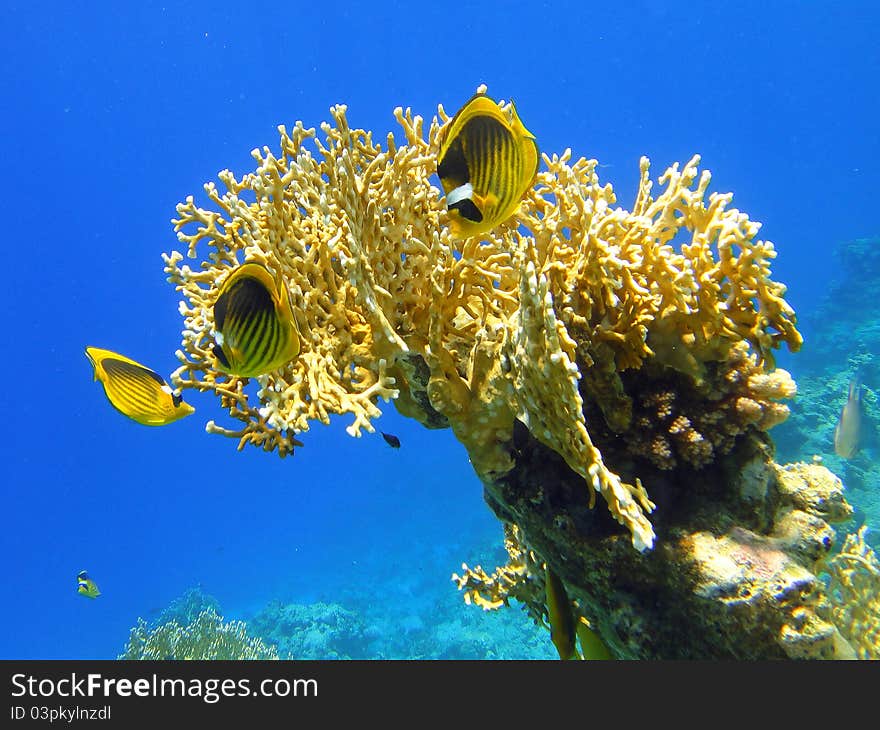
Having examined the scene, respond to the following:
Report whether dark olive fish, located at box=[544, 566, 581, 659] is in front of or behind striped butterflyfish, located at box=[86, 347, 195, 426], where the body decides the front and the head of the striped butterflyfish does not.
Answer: in front

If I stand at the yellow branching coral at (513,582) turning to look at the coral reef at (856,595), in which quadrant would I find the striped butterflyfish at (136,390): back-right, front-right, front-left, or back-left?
back-right

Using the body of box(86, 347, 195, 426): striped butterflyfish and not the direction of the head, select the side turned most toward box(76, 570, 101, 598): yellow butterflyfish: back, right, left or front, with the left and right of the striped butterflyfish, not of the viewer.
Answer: left

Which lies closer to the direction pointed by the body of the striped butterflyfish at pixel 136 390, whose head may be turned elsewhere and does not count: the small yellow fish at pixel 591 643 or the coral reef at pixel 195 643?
the small yellow fish

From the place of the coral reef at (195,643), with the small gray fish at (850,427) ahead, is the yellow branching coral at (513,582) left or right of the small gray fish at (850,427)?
right

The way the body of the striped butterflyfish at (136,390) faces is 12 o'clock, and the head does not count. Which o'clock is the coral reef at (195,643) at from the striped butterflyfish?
The coral reef is roughly at 9 o'clock from the striped butterflyfish.

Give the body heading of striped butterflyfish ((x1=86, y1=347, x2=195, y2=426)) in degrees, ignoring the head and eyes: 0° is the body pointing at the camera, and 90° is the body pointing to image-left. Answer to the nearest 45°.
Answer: approximately 270°

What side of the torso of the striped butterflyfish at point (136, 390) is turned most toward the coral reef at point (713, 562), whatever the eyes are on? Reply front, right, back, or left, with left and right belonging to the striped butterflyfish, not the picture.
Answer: front
